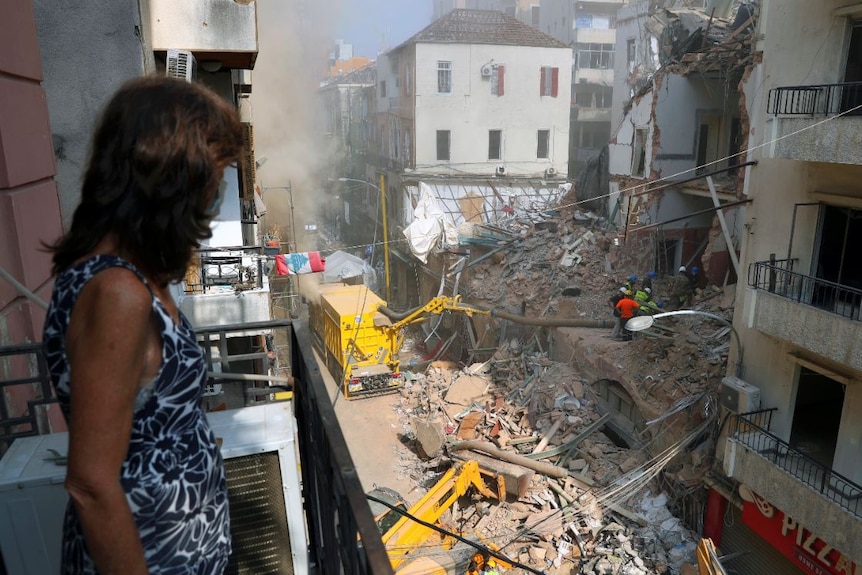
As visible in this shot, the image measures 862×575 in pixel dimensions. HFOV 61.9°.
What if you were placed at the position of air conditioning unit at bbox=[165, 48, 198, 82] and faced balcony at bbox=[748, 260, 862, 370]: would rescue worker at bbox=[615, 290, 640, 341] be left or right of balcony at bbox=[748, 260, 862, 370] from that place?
left

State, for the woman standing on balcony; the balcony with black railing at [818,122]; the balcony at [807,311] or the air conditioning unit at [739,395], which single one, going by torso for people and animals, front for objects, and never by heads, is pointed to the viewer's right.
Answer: the woman standing on balcony

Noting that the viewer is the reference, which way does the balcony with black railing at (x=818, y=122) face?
facing the viewer and to the left of the viewer

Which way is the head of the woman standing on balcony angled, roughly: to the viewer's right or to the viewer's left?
to the viewer's right

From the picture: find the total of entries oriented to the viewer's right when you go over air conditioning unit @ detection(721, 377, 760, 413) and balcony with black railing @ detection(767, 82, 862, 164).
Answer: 0

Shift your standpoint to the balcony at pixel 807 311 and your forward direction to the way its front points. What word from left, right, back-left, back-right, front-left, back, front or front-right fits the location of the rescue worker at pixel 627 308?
right

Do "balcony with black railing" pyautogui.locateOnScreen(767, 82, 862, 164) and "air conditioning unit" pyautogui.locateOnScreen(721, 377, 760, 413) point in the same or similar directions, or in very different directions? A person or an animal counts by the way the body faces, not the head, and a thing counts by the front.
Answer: same or similar directions

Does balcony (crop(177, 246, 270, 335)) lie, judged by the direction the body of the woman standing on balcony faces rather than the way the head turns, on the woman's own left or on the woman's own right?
on the woman's own left

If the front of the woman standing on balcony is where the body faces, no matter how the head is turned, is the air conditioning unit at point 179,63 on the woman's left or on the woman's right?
on the woman's left

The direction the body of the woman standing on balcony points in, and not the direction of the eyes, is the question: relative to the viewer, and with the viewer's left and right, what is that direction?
facing to the right of the viewer

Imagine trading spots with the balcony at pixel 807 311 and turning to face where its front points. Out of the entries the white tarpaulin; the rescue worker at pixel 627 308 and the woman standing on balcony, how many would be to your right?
2
